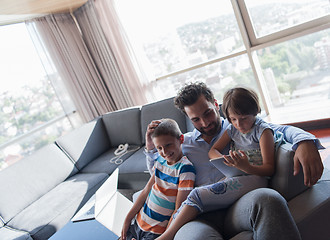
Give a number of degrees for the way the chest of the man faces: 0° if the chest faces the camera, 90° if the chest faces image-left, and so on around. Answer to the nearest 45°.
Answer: approximately 0°

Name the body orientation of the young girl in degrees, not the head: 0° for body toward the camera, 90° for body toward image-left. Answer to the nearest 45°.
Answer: approximately 45°

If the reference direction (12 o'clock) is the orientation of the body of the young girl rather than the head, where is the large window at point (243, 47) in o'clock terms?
The large window is roughly at 5 o'clock from the young girl.

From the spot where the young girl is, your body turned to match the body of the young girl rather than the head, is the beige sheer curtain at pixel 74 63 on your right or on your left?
on your right

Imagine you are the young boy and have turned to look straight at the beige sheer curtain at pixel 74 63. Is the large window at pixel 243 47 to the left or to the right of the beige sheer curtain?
right

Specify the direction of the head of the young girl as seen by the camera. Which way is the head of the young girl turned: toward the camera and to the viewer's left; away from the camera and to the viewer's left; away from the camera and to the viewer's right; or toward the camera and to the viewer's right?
toward the camera and to the viewer's left
